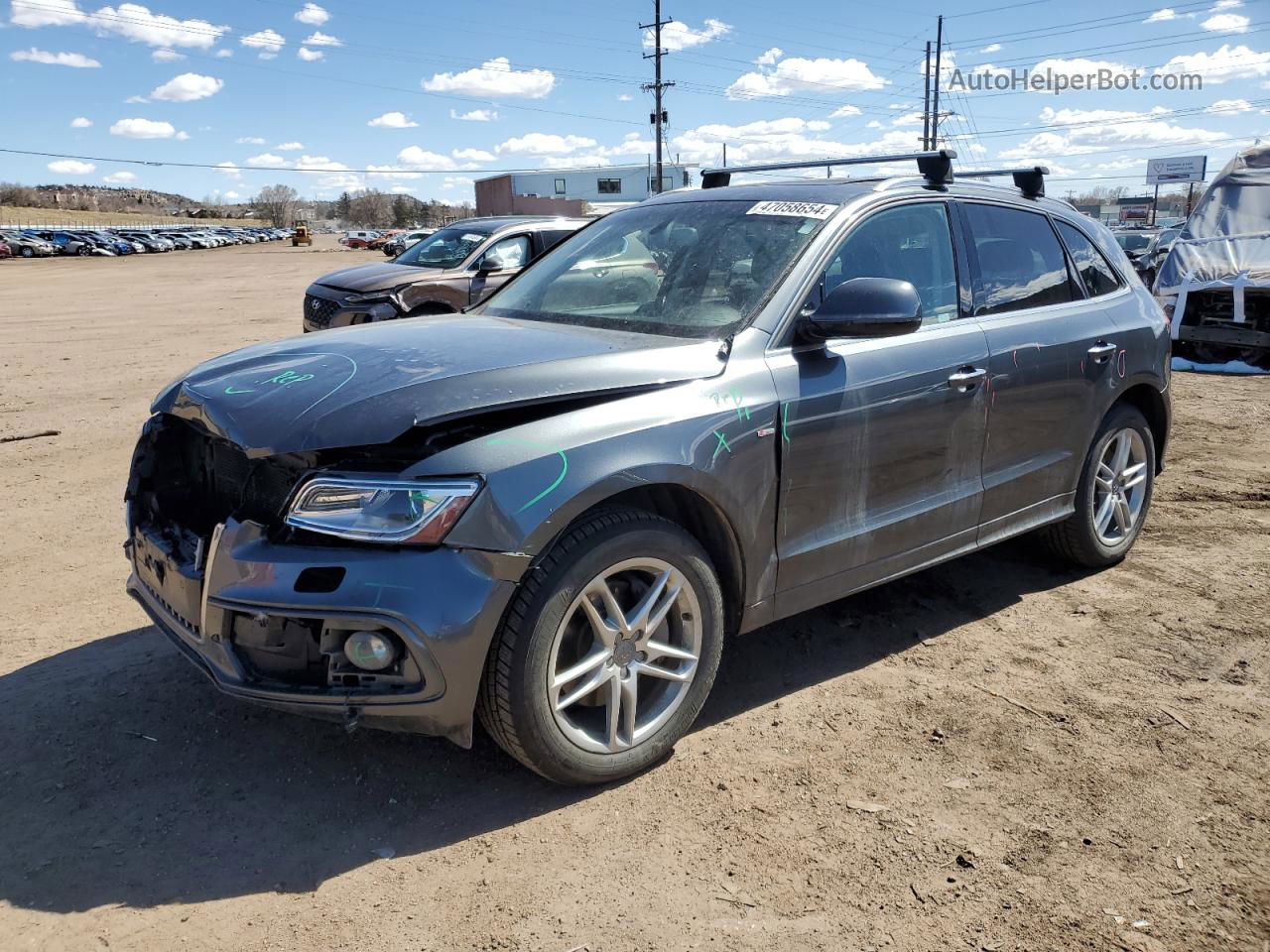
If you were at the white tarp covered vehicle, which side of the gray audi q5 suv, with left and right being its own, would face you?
back

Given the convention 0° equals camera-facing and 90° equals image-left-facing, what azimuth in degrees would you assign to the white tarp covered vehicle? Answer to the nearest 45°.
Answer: approximately 0°

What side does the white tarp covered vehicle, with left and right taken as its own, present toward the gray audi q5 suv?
front
